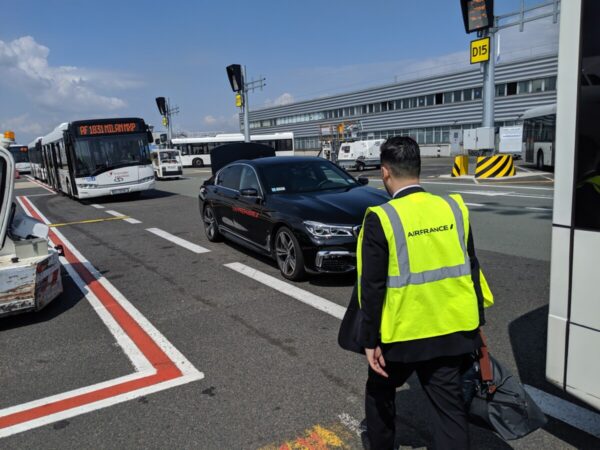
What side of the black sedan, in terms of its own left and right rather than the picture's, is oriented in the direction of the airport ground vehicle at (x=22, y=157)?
back

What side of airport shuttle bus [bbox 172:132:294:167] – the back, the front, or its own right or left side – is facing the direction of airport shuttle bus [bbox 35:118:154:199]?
left

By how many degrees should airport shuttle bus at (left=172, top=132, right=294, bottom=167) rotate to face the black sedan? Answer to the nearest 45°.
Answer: approximately 90° to its left

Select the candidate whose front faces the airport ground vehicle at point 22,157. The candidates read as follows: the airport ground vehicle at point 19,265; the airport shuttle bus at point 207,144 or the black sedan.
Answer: the airport shuttle bus

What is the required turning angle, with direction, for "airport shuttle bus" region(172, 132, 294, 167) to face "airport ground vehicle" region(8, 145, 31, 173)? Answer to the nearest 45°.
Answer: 0° — it already faces it

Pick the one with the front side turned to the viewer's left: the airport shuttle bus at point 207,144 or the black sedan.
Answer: the airport shuttle bus

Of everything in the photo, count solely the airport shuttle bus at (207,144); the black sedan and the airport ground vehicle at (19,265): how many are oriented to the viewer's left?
1

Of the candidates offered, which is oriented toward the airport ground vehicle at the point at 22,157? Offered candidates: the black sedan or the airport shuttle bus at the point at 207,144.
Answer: the airport shuttle bus

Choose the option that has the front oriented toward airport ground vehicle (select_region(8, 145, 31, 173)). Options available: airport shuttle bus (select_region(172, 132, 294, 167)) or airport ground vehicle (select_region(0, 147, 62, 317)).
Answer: the airport shuttle bus

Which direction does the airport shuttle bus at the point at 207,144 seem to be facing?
to the viewer's left

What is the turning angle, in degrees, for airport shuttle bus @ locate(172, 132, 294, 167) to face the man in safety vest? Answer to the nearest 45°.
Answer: approximately 90° to its left
